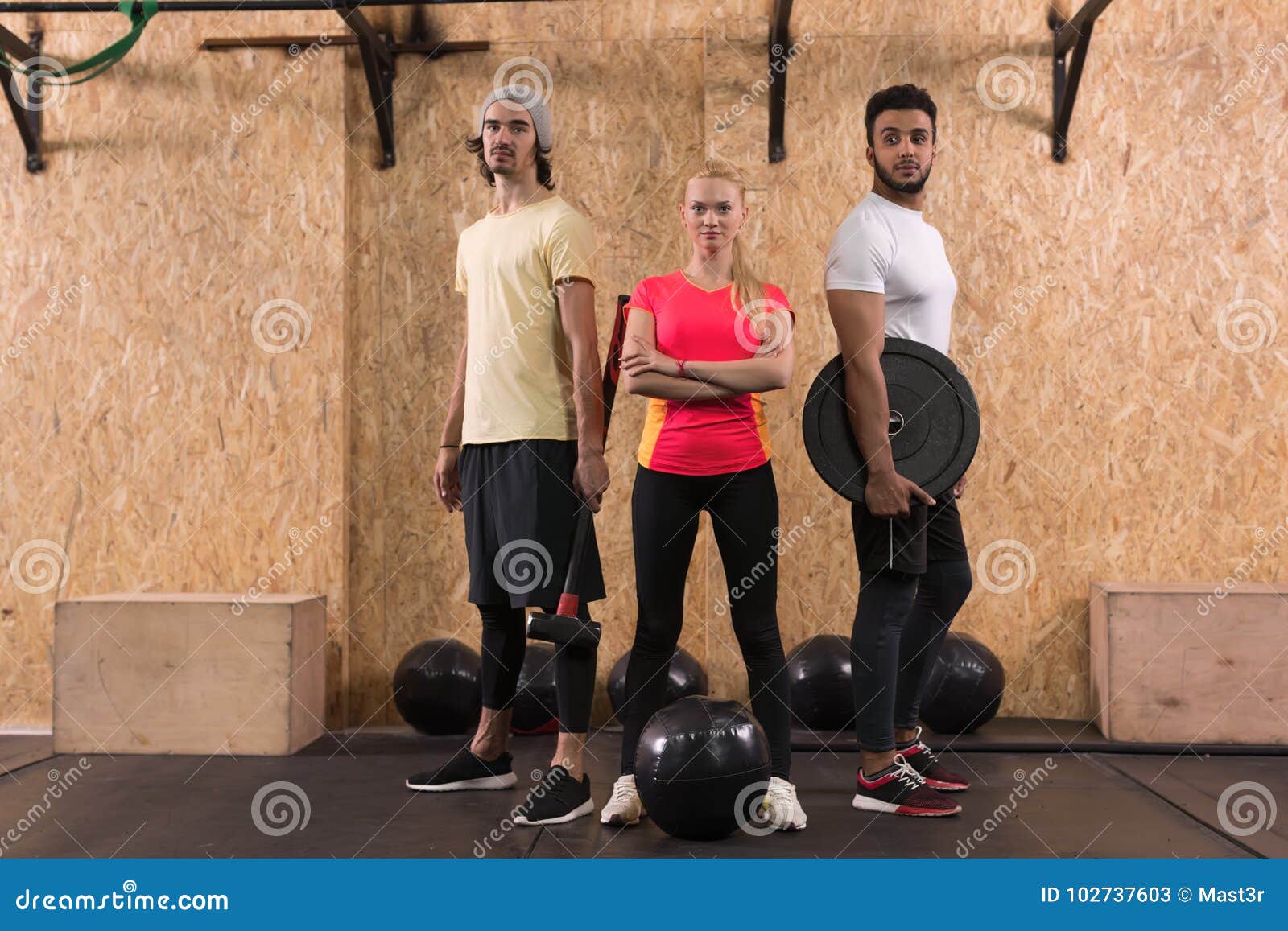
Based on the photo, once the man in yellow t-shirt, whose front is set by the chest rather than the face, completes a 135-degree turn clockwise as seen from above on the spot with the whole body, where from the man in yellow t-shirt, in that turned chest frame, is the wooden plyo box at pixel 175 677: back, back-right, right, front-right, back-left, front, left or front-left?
front-left

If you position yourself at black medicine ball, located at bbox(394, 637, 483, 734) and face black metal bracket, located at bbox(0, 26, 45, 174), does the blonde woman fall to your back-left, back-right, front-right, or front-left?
back-left

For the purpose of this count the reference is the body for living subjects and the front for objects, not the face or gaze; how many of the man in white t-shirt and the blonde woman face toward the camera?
1

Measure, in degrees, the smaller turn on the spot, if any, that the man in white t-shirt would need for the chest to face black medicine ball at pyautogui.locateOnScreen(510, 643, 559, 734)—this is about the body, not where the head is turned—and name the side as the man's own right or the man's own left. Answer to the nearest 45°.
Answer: approximately 135° to the man's own left

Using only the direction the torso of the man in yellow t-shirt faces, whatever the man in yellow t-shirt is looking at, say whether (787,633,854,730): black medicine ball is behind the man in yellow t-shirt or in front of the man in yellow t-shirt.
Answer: behind

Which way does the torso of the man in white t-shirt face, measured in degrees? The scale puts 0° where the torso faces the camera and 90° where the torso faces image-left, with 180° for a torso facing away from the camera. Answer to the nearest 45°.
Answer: approximately 270°
